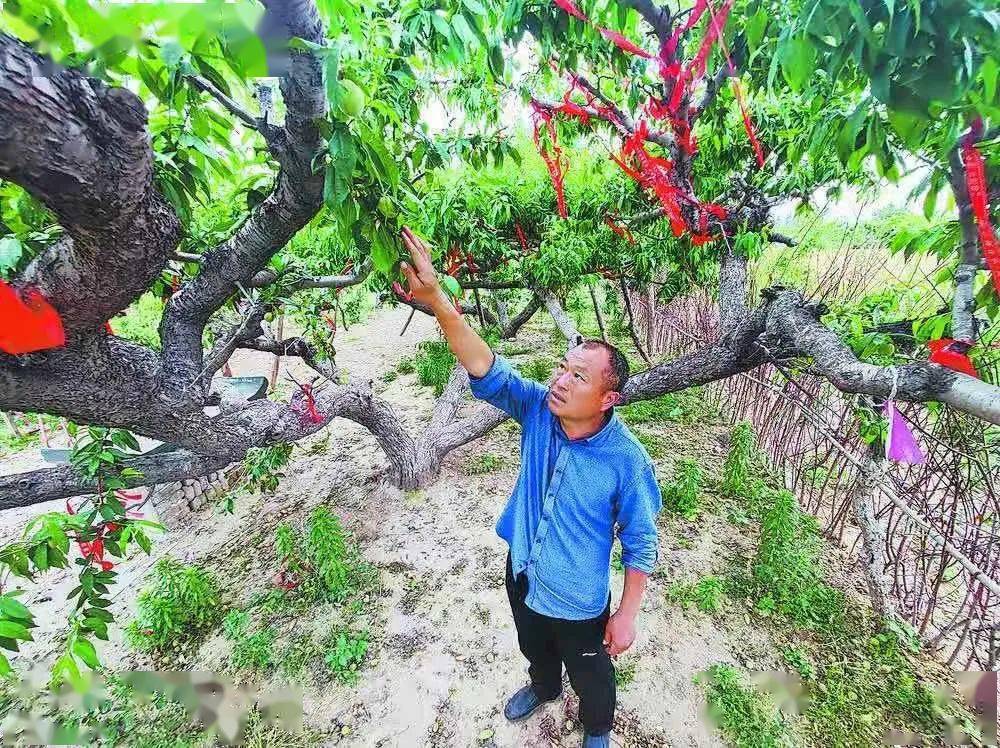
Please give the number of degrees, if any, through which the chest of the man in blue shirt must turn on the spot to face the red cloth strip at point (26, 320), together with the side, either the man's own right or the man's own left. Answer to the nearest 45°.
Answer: approximately 45° to the man's own right

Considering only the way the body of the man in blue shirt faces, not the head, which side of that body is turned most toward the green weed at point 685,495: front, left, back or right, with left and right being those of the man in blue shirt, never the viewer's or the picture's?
back

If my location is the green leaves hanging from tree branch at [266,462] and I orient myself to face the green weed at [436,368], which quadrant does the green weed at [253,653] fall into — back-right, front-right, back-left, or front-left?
back-right

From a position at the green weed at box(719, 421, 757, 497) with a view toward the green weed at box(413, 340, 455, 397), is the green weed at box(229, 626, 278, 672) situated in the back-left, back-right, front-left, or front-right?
front-left

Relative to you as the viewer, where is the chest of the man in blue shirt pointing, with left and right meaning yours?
facing the viewer and to the left of the viewer

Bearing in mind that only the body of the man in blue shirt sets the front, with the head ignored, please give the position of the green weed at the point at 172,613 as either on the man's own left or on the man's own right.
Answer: on the man's own right

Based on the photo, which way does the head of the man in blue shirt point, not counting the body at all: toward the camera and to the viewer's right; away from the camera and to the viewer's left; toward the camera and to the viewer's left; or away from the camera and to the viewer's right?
toward the camera and to the viewer's left
